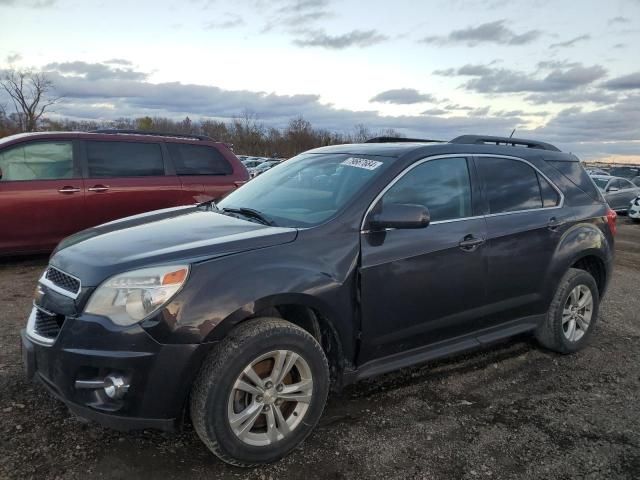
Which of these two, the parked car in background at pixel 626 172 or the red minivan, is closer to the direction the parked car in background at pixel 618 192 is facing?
the red minivan

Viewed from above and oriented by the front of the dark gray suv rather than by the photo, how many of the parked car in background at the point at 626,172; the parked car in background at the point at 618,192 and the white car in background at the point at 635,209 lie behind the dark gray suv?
3

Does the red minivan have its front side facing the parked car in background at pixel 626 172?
no

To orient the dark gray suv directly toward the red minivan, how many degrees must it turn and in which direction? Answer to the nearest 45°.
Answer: approximately 90° to its right

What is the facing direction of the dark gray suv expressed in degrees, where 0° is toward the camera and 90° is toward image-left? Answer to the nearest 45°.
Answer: approximately 45°

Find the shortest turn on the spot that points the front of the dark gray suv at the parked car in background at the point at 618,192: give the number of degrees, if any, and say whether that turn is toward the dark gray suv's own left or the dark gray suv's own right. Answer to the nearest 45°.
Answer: approximately 180°

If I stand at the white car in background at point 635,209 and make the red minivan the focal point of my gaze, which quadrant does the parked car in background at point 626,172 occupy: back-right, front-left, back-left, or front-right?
back-right

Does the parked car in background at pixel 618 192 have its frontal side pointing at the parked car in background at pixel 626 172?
no

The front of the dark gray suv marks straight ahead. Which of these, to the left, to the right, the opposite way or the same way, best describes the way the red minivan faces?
the same way

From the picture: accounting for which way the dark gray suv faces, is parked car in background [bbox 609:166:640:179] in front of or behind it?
behind

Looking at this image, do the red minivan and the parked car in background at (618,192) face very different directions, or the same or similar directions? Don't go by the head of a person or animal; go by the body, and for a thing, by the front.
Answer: same or similar directions

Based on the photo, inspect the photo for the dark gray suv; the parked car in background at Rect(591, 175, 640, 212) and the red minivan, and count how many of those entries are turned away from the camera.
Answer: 0
